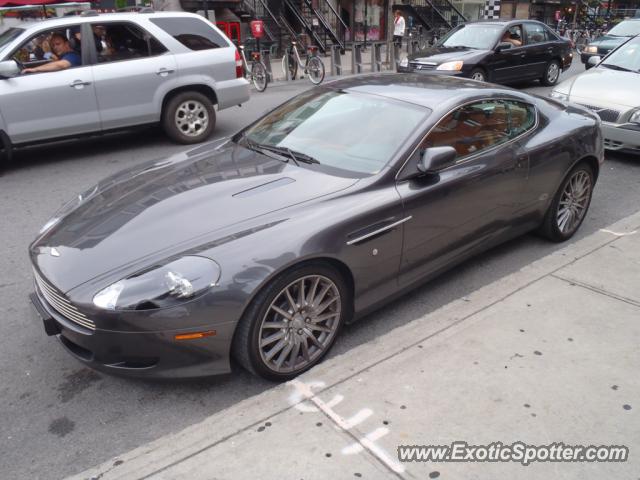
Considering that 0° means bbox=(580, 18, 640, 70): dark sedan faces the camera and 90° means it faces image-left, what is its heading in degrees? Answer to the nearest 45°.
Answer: approximately 45°

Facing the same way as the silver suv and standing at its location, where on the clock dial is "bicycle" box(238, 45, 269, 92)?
The bicycle is roughly at 4 o'clock from the silver suv.

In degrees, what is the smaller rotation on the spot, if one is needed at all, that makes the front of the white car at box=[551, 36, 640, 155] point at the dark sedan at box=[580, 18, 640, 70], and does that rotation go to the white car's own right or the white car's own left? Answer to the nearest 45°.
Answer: approximately 135° to the white car's own right

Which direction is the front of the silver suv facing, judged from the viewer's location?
facing to the left of the viewer

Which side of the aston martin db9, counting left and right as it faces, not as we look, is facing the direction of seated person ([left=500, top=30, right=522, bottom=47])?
back

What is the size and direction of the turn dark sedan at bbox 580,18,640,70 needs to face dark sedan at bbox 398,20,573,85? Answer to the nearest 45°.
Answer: approximately 45° to its left

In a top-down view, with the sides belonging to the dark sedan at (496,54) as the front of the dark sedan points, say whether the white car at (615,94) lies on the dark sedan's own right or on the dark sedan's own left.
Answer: on the dark sedan's own left

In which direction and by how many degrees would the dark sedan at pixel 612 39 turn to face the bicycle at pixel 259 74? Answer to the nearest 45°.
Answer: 0° — it already faces it

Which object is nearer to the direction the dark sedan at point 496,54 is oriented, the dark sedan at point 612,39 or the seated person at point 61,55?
the seated person

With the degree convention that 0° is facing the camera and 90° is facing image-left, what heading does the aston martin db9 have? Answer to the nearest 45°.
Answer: approximately 45°
